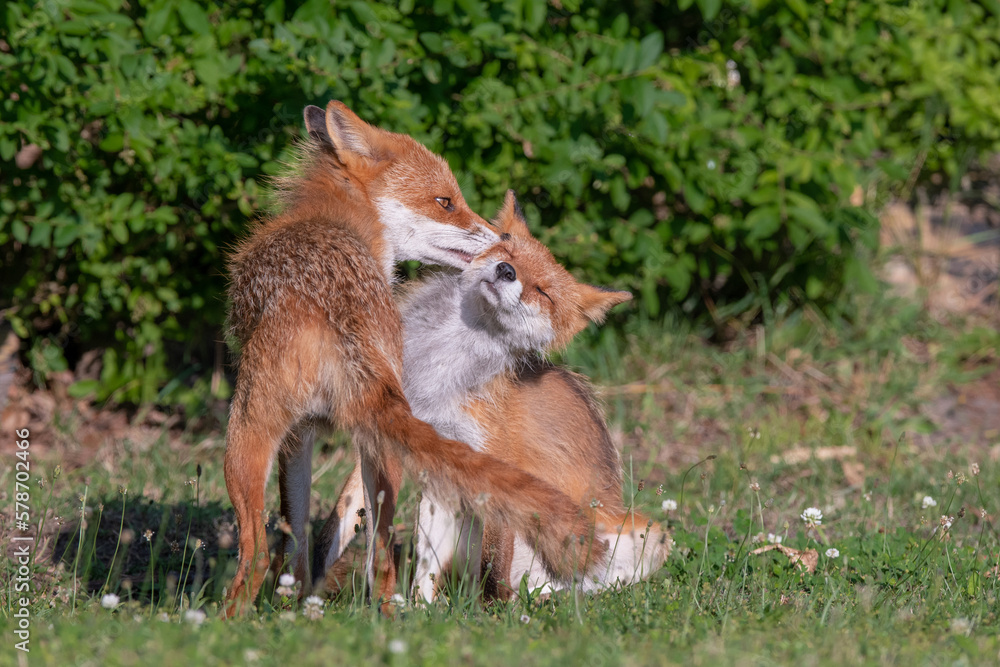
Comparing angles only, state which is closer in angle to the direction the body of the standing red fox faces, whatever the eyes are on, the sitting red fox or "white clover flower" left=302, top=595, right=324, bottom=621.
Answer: the sitting red fox

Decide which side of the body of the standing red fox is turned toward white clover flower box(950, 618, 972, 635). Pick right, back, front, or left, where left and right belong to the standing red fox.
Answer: right

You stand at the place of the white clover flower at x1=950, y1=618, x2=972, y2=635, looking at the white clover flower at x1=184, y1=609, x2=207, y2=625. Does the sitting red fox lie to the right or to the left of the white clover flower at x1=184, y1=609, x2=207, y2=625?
right

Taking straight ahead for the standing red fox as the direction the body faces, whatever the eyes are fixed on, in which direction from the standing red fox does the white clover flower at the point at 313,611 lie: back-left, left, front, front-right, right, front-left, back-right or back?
back

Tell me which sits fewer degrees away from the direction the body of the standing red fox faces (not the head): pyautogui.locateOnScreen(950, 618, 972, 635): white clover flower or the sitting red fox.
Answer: the sitting red fox

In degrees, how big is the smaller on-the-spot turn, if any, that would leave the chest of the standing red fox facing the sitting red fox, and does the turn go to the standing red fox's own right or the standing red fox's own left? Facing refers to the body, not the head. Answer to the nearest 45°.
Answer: approximately 45° to the standing red fox's own right

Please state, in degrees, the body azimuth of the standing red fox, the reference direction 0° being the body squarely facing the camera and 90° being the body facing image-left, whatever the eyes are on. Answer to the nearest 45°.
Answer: approximately 180°
